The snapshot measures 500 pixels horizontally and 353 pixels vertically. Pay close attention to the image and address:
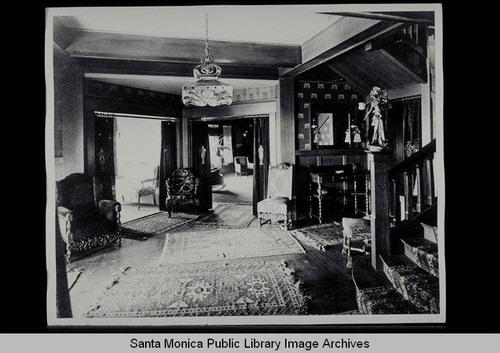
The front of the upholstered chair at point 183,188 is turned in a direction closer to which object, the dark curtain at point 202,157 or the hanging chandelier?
the hanging chandelier

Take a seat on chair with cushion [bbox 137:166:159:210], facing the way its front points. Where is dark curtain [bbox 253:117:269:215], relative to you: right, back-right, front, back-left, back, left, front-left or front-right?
back-left

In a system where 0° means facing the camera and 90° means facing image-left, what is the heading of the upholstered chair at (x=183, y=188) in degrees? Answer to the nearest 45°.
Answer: approximately 0°

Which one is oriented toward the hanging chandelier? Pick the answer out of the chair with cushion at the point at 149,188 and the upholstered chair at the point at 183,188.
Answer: the upholstered chair

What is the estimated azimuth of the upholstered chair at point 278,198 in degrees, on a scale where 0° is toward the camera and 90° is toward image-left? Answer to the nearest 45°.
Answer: approximately 45°
